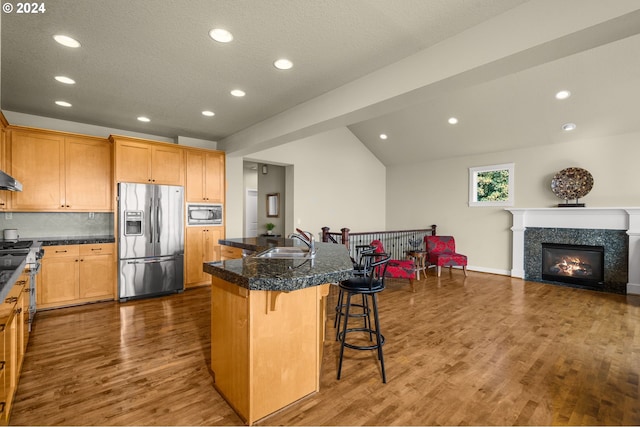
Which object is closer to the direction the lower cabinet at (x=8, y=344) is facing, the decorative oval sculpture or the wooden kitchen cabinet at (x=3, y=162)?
the decorative oval sculpture

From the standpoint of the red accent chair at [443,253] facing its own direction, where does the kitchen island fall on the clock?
The kitchen island is roughly at 2 o'clock from the red accent chair.

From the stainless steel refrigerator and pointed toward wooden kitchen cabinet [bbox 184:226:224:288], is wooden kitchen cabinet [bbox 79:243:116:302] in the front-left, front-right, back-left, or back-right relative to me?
back-left

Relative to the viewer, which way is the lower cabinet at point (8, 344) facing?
to the viewer's right

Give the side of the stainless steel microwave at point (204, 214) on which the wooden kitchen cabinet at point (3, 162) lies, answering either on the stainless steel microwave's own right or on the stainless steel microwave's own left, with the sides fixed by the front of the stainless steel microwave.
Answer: on the stainless steel microwave's own right

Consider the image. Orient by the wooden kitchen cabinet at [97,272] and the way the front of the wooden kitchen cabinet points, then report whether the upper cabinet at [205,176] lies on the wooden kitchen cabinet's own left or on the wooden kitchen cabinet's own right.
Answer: on the wooden kitchen cabinet's own left

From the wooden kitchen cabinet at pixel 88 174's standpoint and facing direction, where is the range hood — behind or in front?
in front

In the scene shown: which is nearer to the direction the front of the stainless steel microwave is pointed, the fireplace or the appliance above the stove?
the appliance above the stove

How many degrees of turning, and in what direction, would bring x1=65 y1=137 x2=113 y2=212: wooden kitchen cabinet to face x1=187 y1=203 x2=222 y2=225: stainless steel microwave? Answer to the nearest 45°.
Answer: approximately 90° to its left

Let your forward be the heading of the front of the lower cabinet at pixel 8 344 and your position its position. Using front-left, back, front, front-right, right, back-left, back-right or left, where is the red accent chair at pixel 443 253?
front

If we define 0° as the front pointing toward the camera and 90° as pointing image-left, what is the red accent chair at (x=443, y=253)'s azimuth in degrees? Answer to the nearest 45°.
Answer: approximately 315°

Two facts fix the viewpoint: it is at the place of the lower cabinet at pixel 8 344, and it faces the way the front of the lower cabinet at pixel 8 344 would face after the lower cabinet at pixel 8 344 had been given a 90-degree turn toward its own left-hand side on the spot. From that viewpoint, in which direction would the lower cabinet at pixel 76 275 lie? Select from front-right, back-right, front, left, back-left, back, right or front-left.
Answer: front

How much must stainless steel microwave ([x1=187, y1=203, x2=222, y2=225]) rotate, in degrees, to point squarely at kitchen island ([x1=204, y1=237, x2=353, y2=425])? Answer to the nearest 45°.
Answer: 0° — it already faces it

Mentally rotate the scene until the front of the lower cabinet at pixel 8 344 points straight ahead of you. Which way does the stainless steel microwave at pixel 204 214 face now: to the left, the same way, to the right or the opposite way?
to the right

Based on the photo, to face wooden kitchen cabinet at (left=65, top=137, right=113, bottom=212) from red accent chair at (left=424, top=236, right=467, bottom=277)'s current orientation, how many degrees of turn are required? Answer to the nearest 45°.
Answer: approximately 90° to its right
